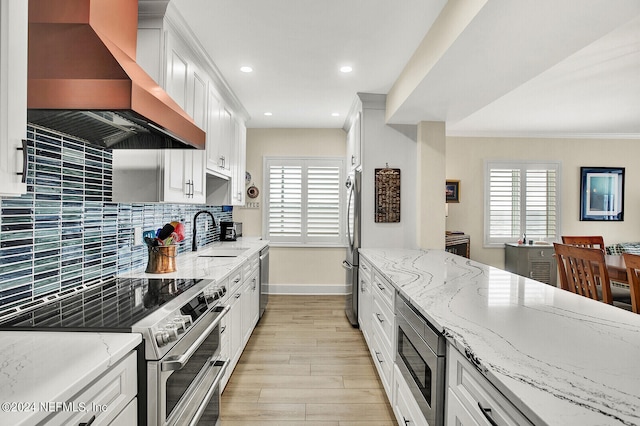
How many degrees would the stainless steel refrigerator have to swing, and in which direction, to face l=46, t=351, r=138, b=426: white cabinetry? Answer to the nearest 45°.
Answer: approximately 90° to its left

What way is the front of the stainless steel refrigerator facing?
to the viewer's left

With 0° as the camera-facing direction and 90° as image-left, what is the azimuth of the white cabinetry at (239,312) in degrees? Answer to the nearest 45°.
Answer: approximately 270°

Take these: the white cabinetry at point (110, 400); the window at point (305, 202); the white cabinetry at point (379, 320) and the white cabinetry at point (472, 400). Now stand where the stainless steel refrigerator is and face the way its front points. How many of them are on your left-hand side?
3

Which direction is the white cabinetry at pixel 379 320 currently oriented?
to the viewer's left

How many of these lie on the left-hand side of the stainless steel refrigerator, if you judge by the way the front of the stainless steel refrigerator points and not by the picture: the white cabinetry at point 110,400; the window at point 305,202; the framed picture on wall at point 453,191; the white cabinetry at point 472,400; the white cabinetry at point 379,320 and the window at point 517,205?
3

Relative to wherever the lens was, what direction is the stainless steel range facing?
facing the viewer and to the right of the viewer

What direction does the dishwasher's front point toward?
to the viewer's right

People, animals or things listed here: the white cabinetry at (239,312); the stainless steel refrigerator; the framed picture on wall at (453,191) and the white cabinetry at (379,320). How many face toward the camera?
1

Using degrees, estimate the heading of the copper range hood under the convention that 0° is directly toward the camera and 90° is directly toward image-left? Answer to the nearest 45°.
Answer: approximately 315°

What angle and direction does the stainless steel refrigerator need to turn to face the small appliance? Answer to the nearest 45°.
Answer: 0° — it already faces it

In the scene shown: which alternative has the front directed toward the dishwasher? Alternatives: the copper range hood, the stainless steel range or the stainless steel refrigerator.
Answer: the stainless steel refrigerator

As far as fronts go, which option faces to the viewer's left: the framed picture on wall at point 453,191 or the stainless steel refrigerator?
the stainless steel refrigerator

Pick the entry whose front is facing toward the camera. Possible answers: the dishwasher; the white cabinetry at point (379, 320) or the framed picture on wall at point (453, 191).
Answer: the framed picture on wall

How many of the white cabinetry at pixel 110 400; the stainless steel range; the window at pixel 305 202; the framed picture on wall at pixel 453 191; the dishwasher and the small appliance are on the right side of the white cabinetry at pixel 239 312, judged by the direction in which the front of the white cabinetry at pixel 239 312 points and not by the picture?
2

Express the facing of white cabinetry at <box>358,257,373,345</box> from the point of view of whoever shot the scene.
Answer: facing to the left of the viewer

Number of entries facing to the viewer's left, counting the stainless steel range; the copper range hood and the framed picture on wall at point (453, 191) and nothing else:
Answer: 0

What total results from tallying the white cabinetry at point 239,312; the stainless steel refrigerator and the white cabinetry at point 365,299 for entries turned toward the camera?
0

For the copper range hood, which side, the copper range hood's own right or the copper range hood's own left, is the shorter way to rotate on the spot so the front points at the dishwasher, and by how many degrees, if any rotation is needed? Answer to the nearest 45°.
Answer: approximately 90° to the copper range hood's own left
